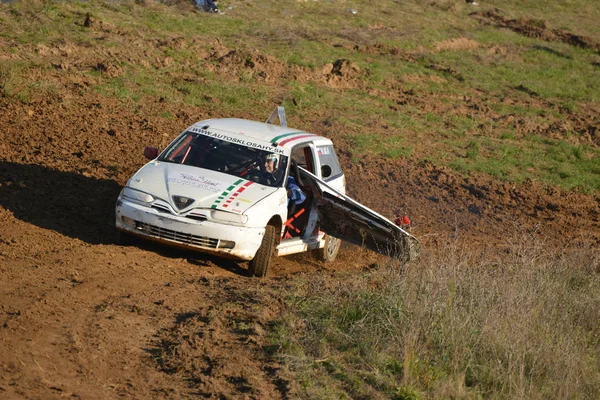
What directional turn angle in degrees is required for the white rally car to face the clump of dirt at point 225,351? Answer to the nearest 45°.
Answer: approximately 45° to its left

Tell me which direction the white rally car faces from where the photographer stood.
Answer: facing the viewer and to the left of the viewer
